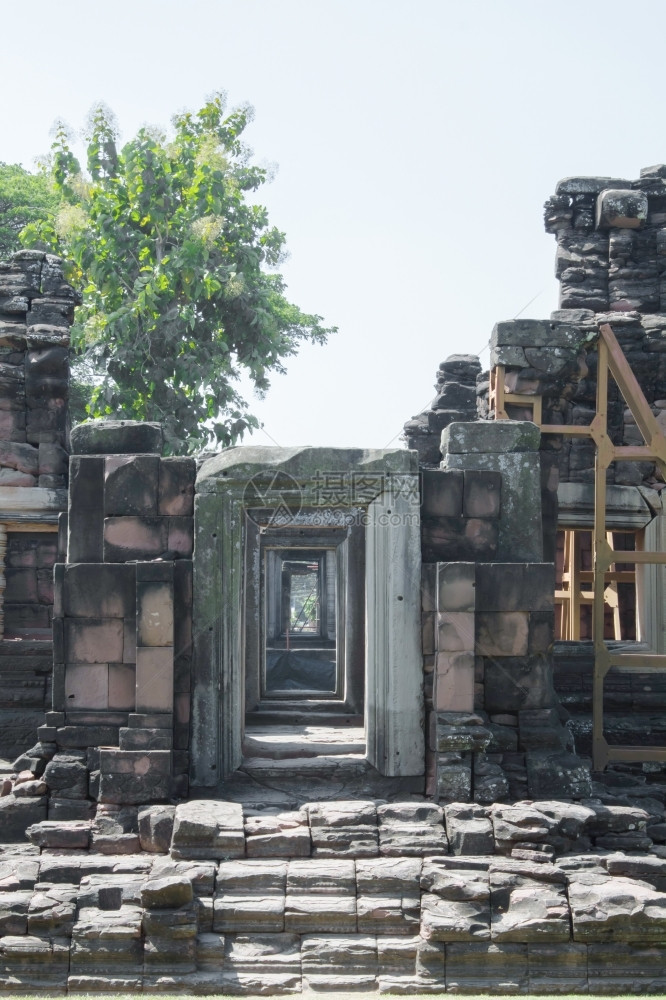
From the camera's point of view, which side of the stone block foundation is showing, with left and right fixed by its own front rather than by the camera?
front
